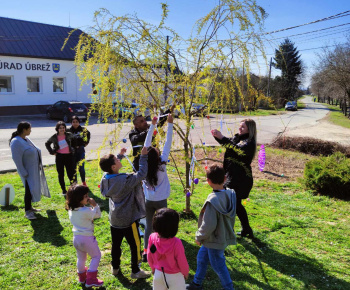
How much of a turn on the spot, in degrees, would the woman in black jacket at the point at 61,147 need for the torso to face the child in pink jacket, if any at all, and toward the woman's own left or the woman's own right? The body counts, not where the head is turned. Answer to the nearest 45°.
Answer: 0° — they already face them

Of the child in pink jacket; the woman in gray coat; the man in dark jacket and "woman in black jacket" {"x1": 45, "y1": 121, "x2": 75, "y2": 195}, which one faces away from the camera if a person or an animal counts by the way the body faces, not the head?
the child in pink jacket

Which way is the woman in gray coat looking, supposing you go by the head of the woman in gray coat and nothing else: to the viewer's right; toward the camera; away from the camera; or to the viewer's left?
to the viewer's right

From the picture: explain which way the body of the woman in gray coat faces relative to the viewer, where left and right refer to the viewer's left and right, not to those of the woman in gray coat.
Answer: facing to the right of the viewer

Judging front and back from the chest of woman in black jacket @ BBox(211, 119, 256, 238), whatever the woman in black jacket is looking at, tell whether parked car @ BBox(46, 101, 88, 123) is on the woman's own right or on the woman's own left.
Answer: on the woman's own right

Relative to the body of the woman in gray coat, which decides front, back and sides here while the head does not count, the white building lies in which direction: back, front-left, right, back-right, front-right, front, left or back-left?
left

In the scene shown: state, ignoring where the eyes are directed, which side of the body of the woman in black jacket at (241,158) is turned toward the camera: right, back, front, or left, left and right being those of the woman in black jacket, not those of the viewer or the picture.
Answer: left

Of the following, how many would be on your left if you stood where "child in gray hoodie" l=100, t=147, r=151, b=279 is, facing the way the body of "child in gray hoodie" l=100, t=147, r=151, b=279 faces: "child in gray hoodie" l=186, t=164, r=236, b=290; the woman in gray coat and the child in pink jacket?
1

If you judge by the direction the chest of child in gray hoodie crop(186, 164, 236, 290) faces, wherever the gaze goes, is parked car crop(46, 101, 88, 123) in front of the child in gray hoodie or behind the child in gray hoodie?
in front

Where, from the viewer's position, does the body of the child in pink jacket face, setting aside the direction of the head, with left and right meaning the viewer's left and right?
facing away from the viewer

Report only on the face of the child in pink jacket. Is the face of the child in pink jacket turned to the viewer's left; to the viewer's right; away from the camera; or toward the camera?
away from the camera
